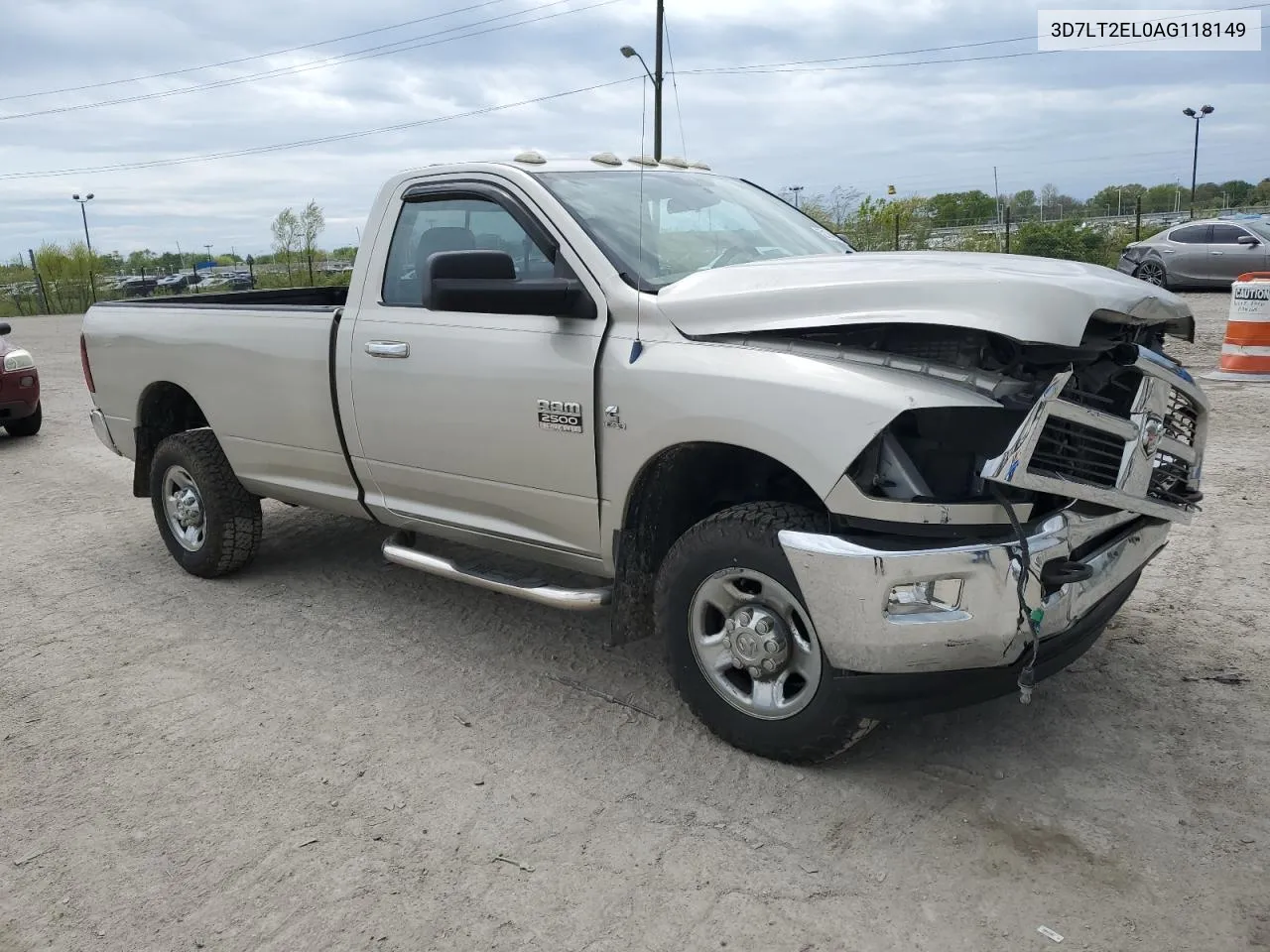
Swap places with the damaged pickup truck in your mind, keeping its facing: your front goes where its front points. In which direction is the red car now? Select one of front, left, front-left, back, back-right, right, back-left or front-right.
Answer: back

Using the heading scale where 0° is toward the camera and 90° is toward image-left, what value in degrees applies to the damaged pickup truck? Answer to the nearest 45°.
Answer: approximately 315°

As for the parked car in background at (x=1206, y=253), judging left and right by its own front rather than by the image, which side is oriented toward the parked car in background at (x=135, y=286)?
back

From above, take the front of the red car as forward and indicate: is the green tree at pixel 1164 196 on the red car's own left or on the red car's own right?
on the red car's own left

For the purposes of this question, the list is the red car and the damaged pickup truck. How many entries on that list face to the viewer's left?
0

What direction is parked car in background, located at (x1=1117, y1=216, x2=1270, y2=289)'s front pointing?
to the viewer's right

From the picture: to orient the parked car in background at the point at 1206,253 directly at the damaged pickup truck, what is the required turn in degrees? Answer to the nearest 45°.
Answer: approximately 90° to its right

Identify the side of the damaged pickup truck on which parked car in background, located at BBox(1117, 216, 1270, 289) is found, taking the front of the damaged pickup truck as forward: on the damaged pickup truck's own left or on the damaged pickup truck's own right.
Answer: on the damaged pickup truck's own left

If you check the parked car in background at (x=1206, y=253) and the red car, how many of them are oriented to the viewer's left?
0

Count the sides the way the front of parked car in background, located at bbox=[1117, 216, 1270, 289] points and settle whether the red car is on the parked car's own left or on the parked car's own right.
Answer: on the parked car's own right
